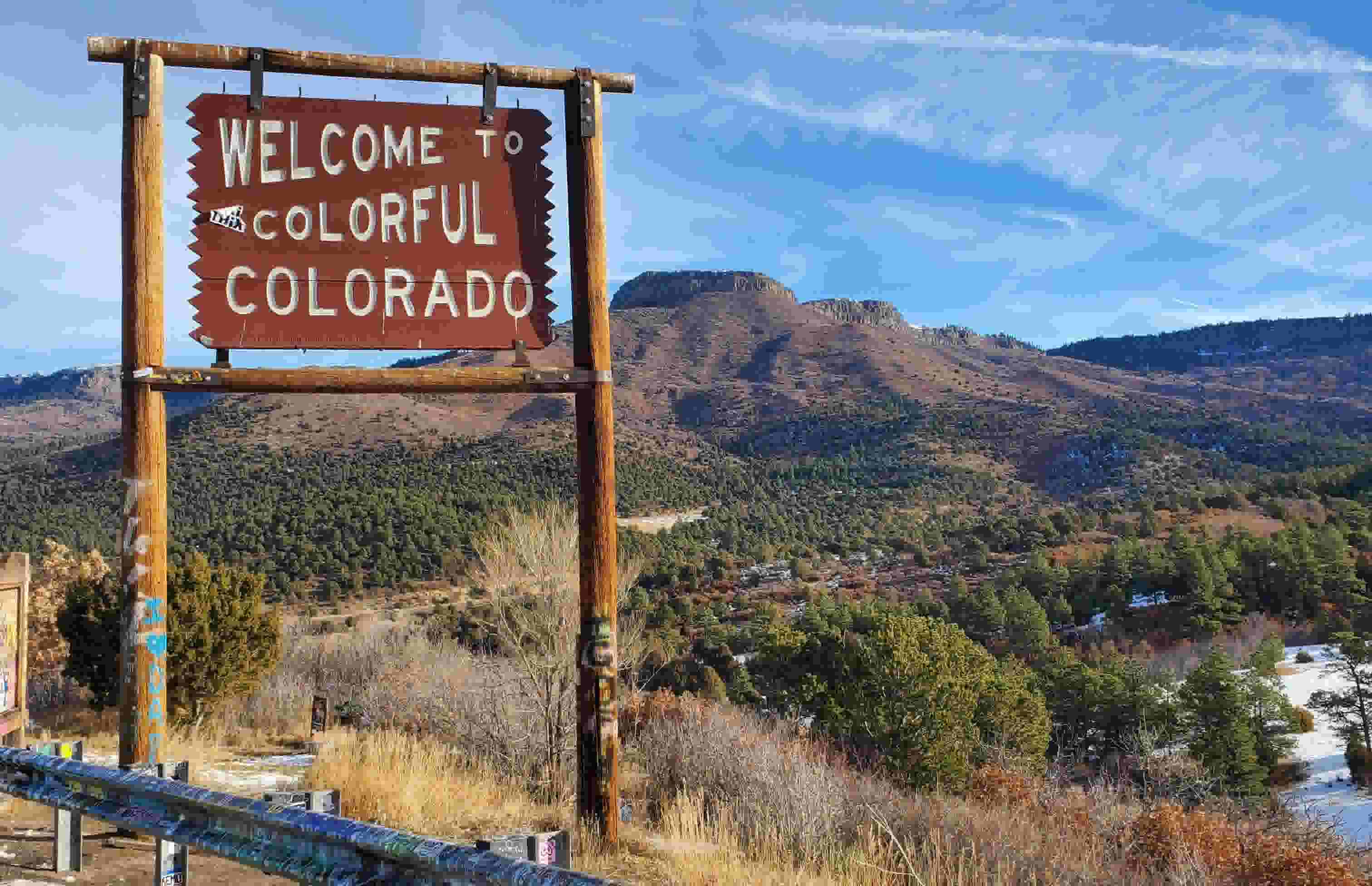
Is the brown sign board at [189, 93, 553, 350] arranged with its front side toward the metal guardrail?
yes

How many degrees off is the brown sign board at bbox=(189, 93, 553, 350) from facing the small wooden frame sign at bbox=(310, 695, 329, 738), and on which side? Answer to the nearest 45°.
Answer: approximately 180°

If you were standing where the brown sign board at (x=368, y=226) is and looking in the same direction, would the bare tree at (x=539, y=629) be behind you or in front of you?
behind

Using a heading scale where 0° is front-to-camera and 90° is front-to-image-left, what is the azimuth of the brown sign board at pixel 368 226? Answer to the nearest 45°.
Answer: approximately 0°

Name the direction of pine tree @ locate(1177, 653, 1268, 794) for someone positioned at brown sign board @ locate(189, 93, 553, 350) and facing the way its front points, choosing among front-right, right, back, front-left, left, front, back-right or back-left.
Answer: back-left

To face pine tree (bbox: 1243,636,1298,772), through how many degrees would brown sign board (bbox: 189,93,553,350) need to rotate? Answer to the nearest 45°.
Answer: approximately 135° to its left

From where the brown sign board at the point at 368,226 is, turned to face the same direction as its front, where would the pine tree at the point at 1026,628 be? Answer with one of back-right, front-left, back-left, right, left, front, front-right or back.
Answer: back-left

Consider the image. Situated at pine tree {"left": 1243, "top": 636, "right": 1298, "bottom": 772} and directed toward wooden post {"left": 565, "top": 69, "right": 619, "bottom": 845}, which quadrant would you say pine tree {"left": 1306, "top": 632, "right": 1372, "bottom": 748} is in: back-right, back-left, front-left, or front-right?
back-left

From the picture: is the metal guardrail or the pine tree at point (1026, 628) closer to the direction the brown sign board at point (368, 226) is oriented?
the metal guardrail
